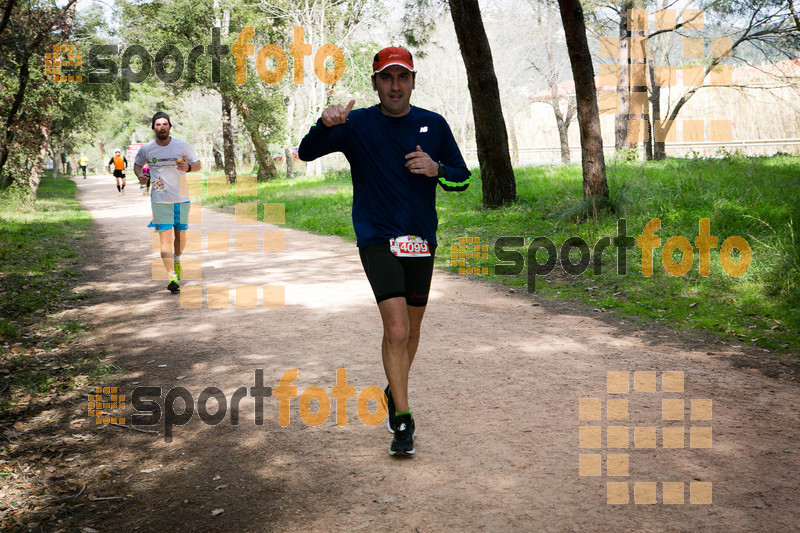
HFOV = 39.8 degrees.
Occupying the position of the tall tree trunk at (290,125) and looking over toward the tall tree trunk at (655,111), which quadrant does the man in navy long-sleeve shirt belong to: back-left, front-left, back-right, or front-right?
front-right

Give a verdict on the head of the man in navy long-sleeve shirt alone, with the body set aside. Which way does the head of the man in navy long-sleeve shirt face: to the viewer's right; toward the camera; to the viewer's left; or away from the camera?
toward the camera

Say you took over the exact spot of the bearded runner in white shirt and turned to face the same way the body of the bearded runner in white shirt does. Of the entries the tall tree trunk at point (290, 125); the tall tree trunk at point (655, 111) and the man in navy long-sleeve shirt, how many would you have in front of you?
1

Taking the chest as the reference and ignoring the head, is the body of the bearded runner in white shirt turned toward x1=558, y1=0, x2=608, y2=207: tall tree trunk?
no

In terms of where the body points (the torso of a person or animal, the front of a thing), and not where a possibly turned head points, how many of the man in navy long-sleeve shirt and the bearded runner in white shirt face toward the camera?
2

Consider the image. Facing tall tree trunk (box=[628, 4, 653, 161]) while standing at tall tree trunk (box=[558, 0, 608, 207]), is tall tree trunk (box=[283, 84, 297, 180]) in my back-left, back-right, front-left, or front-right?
front-left

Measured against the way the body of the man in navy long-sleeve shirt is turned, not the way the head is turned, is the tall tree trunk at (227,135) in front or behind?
behind

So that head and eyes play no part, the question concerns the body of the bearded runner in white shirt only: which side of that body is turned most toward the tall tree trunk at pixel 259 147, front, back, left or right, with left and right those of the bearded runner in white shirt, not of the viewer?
back

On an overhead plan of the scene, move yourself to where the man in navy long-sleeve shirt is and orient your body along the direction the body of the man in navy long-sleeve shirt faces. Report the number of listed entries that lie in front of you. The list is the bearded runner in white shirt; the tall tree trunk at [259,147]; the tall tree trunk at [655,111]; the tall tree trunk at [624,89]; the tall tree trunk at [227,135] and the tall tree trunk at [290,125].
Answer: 0

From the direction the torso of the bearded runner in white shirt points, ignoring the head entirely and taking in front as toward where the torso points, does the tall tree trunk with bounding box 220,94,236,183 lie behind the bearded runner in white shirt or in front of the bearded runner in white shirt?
behind

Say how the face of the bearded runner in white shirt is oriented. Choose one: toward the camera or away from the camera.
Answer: toward the camera

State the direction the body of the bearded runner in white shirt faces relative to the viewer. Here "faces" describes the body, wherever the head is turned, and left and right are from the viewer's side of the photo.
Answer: facing the viewer

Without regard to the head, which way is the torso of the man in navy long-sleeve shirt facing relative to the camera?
toward the camera

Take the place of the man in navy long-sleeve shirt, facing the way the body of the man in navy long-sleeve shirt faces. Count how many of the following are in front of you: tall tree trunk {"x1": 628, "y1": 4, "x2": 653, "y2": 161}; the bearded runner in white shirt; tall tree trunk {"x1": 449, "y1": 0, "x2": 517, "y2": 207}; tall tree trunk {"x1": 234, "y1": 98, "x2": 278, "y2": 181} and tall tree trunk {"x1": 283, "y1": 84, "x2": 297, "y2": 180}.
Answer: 0

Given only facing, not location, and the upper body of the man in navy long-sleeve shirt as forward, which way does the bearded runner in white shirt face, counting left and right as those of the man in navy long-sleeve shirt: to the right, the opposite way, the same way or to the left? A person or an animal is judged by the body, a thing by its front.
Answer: the same way

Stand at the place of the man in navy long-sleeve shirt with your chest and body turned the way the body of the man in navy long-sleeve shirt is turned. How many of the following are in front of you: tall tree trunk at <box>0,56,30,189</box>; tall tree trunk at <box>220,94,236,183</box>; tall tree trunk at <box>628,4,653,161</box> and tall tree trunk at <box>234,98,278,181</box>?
0
